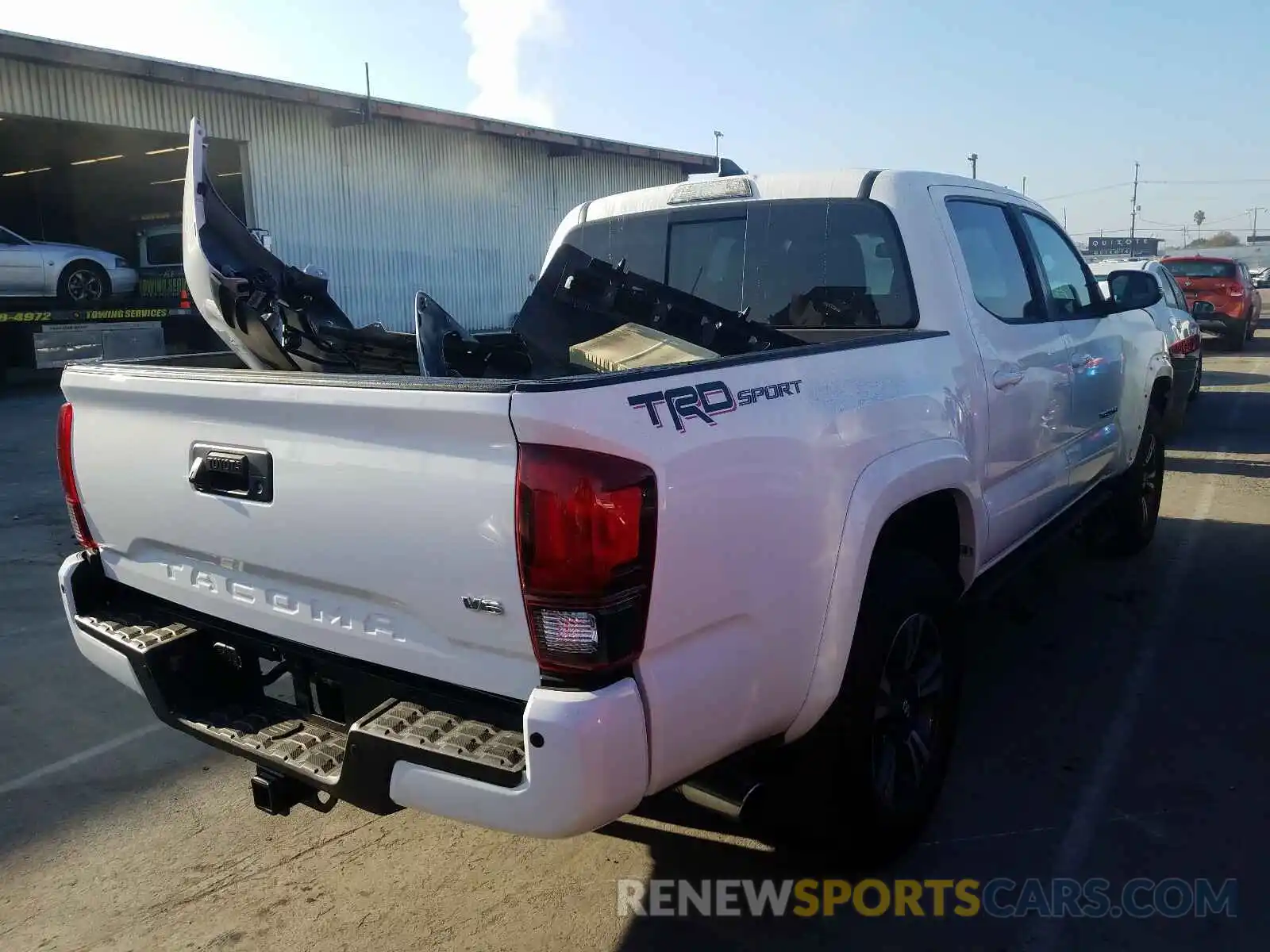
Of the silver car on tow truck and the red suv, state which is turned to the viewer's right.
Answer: the silver car on tow truck

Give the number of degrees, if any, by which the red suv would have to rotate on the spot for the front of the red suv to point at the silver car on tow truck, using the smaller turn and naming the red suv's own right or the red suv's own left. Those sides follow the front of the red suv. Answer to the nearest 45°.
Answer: approximately 135° to the red suv's own left

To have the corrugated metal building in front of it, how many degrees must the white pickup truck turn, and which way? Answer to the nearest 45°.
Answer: approximately 45° to its left

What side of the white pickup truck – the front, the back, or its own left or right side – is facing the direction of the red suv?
front

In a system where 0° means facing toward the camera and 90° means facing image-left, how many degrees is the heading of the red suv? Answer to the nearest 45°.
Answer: approximately 180°

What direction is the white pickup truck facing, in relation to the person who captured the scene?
facing away from the viewer and to the right of the viewer

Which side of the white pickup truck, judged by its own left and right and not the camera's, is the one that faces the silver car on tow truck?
left

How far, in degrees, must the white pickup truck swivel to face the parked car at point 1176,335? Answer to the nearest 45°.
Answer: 0° — it already faces it

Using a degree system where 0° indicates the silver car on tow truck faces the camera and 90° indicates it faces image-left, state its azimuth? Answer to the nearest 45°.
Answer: approximately 270°

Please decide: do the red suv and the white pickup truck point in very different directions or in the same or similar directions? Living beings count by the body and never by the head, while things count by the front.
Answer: same or similar directions

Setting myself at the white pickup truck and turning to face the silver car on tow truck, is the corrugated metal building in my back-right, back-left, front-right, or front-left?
front-right

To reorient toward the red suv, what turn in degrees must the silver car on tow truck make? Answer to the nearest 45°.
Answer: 0° — it already faces it

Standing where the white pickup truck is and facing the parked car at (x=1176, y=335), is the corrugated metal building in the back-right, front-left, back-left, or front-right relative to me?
front-left

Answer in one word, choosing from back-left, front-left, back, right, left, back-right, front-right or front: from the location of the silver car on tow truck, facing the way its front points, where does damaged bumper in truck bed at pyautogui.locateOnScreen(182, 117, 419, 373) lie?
right

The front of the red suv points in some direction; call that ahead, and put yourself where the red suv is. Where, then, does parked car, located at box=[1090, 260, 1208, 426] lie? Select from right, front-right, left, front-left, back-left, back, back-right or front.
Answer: back

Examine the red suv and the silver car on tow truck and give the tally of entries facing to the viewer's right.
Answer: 1
